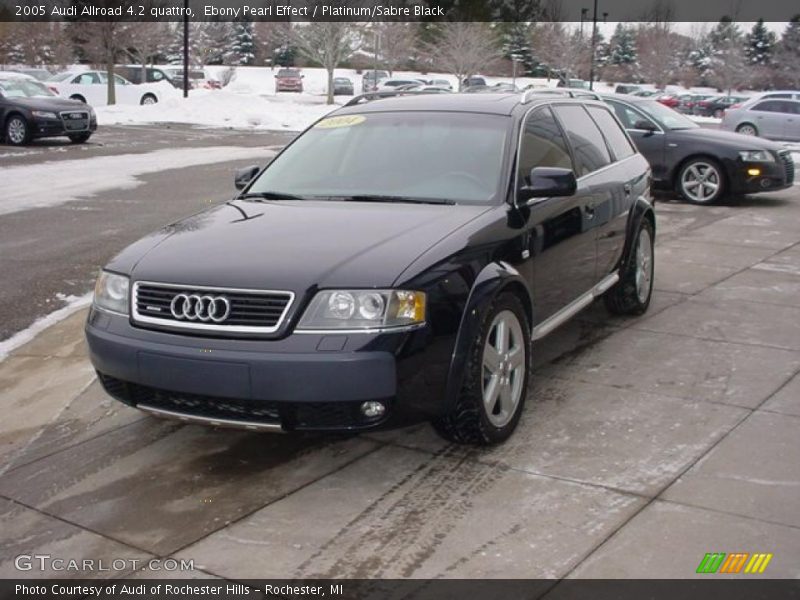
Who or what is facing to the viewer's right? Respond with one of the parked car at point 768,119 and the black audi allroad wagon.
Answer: the parked car

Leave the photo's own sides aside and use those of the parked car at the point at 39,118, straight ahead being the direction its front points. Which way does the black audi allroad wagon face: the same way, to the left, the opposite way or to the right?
to the right

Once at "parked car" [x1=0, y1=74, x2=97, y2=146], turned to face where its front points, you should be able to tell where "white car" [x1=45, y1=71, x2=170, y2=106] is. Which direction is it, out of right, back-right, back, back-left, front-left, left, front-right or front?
back-left

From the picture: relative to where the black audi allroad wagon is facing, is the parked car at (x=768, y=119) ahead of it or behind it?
behind

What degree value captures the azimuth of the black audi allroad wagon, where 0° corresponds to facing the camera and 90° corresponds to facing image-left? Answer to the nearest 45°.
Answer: approximately 45°

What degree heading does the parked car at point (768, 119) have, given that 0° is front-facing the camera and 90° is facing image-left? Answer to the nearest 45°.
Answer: approximately 270°

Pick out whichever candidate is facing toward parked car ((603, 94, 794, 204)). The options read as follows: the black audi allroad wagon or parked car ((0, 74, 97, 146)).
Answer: parked car ((0, 74, 97, 146))

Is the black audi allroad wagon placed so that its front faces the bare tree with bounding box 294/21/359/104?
no
